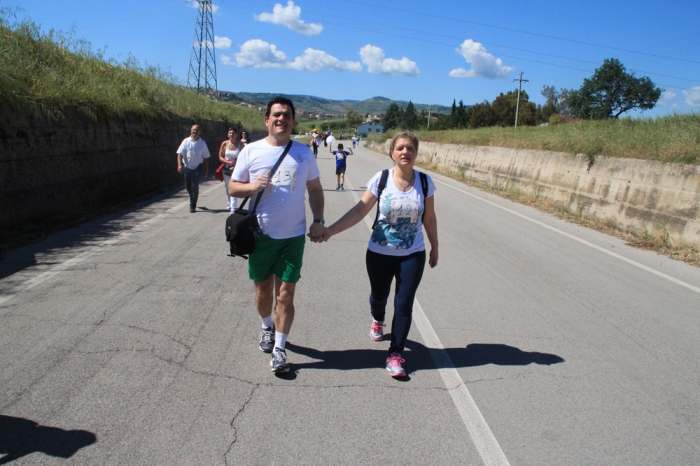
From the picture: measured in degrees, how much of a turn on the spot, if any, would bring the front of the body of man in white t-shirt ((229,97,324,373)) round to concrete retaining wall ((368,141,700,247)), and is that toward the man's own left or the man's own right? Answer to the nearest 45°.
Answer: approximately 135° to the man's own left

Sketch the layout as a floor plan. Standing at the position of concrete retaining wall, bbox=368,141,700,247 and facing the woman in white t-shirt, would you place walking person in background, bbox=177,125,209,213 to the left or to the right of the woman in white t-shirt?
right

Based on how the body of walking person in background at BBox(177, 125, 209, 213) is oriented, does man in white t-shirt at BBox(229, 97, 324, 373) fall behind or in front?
in front

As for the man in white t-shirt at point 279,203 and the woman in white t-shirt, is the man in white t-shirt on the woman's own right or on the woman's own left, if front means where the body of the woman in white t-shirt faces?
on the woman's own right

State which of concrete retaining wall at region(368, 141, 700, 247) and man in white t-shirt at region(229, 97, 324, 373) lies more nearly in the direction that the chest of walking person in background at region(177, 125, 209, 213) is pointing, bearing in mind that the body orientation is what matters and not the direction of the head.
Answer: the man in white t-shirt

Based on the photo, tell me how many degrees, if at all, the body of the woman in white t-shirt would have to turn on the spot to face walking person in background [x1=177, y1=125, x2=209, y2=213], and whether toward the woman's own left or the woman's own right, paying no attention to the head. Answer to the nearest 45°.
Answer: approximately 135° to the woman's own right

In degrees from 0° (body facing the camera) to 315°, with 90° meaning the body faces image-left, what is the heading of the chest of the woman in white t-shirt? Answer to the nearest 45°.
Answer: approximately 0°
